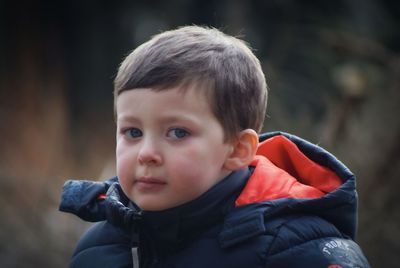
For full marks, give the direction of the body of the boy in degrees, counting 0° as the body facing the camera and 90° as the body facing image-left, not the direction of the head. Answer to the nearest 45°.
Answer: approximately 45°
